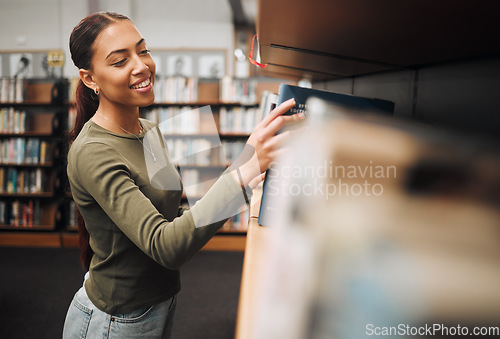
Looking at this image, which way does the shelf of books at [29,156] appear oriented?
toward the camera

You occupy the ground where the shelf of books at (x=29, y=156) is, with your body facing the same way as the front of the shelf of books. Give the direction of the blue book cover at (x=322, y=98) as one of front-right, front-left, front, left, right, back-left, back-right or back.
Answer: front

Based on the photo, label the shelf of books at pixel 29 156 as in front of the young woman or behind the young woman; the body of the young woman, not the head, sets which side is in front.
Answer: behind

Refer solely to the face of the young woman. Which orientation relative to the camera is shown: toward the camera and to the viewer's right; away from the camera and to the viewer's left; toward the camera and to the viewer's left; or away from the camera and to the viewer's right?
toward the camera and to the viewer's right

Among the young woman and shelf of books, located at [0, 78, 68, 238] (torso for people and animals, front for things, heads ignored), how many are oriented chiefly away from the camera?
0

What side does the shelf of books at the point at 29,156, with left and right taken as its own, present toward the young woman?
front

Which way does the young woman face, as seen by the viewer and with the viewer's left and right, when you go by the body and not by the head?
facing the viewer and to the right of the viewer
